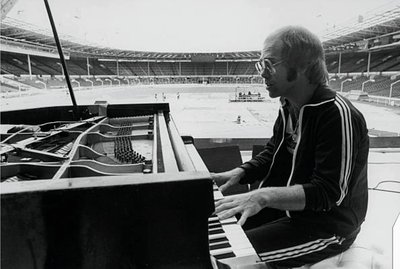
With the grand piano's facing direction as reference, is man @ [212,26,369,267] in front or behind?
in front

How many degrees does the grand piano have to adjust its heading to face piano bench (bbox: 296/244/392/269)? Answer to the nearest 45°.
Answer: approximately 45° to its left

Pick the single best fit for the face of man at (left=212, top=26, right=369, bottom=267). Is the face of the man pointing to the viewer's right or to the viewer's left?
to the viewer's left

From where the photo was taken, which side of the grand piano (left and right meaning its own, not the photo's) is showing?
right
